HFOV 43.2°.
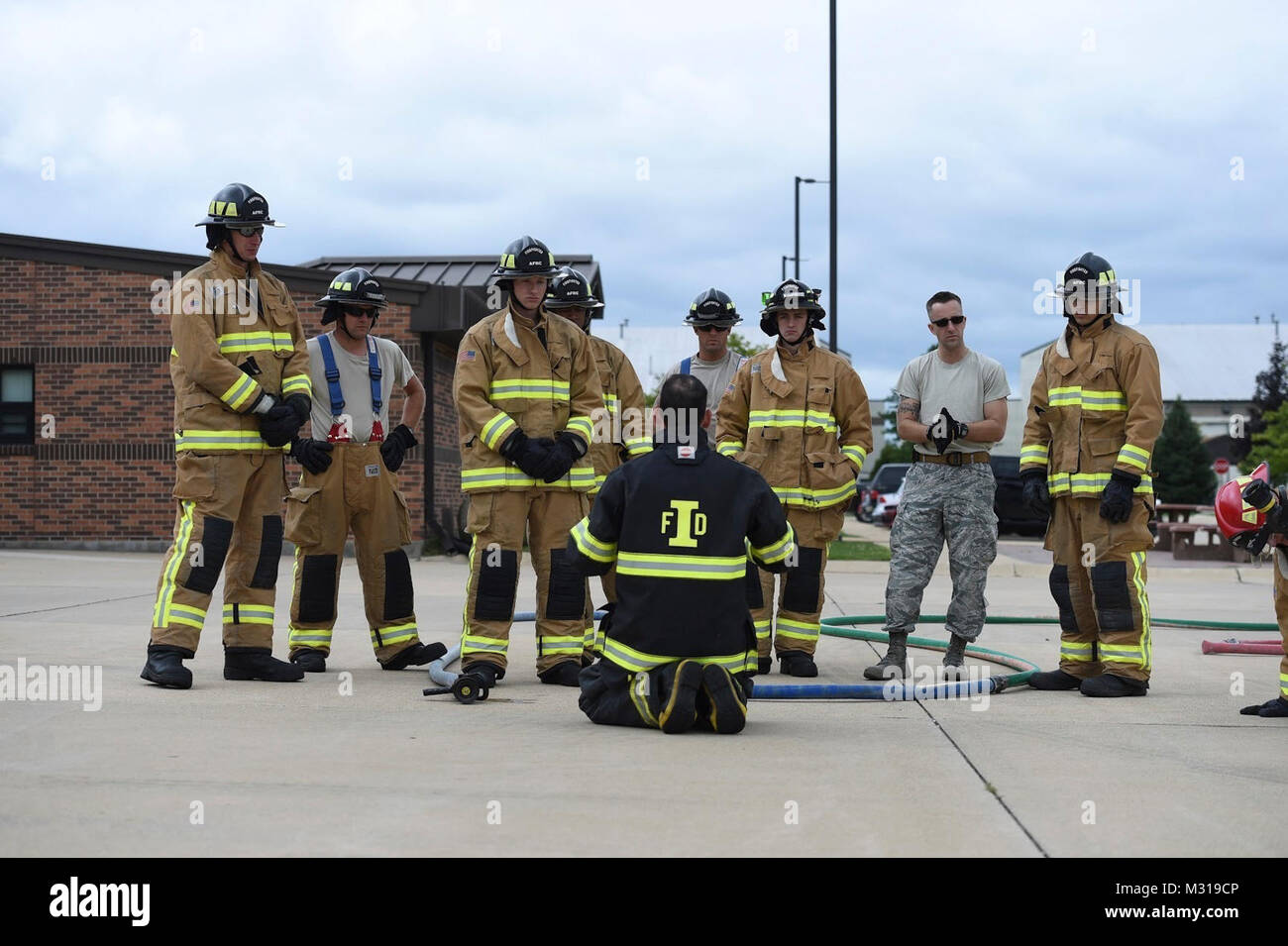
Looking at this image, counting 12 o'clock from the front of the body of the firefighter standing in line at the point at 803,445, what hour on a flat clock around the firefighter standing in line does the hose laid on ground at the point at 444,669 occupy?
The hose laid on ground is roughly at 2 o'clock from the firefighter standing in line.

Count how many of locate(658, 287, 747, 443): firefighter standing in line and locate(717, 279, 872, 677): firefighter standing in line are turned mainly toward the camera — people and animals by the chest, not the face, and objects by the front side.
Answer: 2

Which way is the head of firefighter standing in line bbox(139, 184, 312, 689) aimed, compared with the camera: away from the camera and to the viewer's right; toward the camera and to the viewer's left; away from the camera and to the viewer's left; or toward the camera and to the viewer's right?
toward the camera and to the viewer's right

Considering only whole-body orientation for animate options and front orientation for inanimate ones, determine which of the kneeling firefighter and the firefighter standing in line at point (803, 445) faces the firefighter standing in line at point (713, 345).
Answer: the kneeling firefighter

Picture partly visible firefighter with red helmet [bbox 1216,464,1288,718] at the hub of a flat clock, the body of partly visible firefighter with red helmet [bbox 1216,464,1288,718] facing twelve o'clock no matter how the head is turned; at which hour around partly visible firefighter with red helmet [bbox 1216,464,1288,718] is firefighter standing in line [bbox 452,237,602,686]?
firefighter standing in line [bbox 452,237,602,686] is roughly at 12 o'clock from partly visible firefighter with red helmet [bbox 1216,464,1288,718].

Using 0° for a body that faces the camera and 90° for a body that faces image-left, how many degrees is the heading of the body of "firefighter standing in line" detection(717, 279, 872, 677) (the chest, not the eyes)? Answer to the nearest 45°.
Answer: approximately 0°

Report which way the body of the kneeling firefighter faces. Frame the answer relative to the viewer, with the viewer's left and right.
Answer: facing away from the viewer

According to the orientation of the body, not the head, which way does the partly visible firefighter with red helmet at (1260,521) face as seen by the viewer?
to the viewer's left

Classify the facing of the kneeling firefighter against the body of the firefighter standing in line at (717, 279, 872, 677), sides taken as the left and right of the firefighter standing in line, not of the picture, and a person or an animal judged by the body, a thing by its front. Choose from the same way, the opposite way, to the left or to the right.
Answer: the opposite way

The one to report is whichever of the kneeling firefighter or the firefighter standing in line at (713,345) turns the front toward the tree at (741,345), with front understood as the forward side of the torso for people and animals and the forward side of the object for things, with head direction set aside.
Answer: the kneeling firefighter

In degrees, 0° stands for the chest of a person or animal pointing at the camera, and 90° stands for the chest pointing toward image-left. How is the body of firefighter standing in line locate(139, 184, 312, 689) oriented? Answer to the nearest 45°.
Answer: approximately 315°

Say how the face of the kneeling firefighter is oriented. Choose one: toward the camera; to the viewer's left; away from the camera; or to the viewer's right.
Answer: away from the camera
